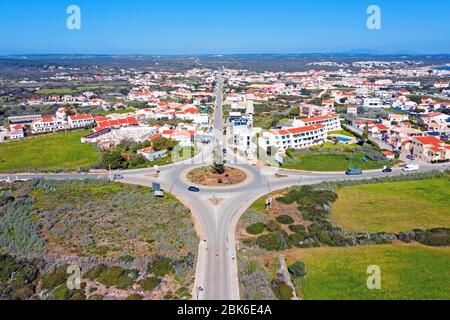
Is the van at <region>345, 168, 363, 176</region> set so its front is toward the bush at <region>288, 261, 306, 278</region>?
no

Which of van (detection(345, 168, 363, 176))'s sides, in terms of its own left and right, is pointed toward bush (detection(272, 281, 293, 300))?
left

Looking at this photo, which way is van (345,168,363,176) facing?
to the viewer's left

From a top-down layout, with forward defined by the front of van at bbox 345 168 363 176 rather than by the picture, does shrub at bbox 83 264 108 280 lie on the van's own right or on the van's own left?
on the van's own left

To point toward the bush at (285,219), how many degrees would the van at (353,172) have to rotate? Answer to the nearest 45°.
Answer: approximately 90° to its left

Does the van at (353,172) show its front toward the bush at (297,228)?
no

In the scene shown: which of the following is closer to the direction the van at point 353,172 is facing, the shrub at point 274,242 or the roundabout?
the roundabout

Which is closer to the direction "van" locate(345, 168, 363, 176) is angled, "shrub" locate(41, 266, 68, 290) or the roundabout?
the roundabout

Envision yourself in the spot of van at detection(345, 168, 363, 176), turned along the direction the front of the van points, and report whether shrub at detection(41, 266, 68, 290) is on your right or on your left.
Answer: on your left

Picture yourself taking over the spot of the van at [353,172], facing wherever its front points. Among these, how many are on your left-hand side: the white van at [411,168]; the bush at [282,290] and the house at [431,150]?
1

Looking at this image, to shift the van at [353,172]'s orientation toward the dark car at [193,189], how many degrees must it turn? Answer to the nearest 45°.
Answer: approximately 45° to its left

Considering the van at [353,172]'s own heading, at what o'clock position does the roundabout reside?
The roundabout is roughly at 11 o'clock from the van.

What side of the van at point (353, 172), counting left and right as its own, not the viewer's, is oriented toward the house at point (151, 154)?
front

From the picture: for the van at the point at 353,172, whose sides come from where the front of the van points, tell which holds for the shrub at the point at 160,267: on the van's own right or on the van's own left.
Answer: on the van's own left
